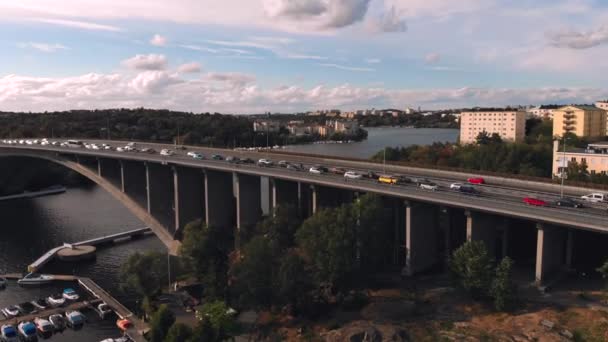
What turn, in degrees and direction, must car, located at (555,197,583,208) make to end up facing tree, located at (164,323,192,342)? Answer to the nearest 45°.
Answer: approximately 135° to its right

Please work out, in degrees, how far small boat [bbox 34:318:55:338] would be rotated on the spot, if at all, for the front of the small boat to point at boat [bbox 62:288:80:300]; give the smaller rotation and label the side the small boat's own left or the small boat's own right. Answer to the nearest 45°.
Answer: approximately 45° to the small boat's own right

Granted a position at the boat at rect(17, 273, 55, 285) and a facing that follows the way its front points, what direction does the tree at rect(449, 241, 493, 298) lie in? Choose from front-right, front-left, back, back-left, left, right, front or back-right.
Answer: front-right

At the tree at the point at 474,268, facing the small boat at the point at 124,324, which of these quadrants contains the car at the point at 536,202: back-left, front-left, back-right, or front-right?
back-right

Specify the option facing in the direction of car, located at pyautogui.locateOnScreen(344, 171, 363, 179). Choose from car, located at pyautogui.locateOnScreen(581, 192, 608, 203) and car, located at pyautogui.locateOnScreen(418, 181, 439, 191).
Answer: car, located at pyautogui.locateOnScreen(581, 192, 608, 203)

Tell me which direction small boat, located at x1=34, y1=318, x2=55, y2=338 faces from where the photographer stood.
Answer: facing away from the viewer and to the left of the viewer

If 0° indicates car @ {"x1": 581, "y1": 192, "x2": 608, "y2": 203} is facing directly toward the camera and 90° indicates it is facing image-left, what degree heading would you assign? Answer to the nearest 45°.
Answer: approximately 90°

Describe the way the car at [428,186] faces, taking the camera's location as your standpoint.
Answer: facing to the right of the viewer
